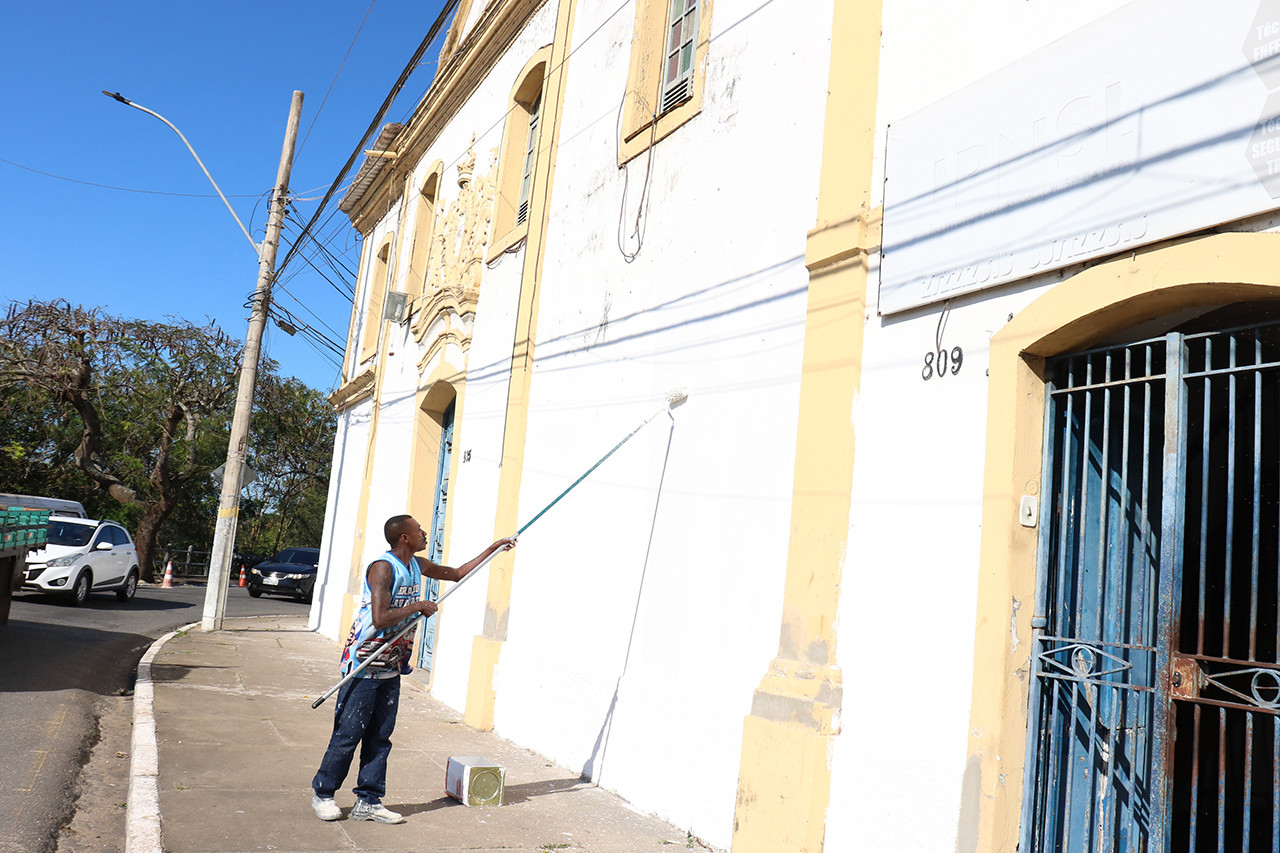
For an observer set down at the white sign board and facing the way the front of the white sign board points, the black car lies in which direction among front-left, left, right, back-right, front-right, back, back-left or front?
right

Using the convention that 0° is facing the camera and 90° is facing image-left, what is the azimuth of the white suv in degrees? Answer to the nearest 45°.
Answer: approximately 45°

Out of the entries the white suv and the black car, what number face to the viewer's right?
0

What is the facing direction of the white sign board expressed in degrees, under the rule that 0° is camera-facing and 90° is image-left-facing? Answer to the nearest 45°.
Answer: approximately 45°

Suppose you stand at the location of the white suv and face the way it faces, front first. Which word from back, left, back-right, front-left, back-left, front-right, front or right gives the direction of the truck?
front-left

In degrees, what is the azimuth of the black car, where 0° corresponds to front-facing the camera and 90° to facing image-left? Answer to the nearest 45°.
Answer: approximately 45°

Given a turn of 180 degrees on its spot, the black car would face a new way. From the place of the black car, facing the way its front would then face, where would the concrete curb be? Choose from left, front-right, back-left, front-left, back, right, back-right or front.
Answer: back-right

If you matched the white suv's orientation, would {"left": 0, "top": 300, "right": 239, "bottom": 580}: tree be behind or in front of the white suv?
behind

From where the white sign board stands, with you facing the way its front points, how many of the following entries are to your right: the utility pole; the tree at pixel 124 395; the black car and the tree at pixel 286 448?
4

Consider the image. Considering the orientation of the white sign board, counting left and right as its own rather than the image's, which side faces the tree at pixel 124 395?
right

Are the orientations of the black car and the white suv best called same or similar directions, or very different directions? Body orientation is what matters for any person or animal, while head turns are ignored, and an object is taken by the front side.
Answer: same or similar directions

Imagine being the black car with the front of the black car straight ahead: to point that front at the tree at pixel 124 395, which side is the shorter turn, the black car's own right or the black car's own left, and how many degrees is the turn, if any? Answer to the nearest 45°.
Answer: approximately 90° to the black car's own right
